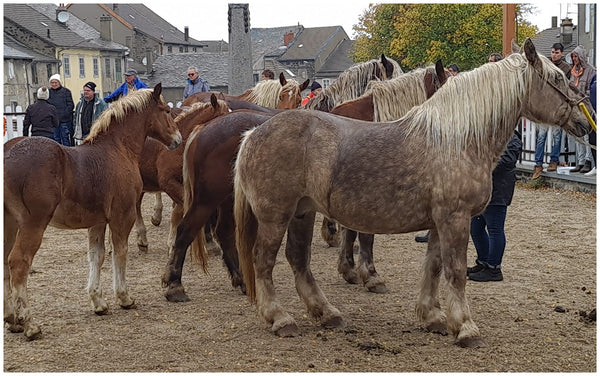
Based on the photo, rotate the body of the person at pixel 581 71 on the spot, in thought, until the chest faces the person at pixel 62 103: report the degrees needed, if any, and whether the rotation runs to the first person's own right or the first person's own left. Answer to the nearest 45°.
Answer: approximately 45° to the first person's own right

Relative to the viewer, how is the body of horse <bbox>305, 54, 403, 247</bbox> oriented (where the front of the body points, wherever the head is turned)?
to the viewer's right

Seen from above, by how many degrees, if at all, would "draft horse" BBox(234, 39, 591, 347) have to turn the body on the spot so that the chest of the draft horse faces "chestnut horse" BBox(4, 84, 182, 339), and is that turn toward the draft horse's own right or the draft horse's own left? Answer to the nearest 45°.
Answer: approximately 180°

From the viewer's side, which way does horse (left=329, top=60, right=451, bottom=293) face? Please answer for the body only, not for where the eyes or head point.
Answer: to the viewer's right

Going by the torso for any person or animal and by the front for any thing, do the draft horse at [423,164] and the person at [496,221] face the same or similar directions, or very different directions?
very different directions

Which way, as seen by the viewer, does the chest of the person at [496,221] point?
to the viewer's left

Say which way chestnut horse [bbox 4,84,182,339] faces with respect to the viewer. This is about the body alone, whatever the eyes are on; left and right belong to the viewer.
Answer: facing away from the viewer and to the right of the viewer

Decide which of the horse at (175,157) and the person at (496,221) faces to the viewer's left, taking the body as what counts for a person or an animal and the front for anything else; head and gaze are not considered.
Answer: the person

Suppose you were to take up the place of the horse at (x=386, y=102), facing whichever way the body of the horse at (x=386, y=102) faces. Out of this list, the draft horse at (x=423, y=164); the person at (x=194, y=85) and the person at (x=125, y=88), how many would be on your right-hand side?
1

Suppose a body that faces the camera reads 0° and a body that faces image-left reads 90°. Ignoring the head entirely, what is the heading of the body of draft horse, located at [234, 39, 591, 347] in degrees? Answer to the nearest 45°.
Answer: approximately 270°

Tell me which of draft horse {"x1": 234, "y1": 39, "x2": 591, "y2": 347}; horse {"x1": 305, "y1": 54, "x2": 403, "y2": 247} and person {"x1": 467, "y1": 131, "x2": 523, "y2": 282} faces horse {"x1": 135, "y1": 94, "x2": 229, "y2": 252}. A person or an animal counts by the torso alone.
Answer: the person

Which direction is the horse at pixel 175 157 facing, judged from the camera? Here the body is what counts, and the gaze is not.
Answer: to the viewer's right

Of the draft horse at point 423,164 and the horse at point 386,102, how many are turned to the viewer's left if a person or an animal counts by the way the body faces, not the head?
0
